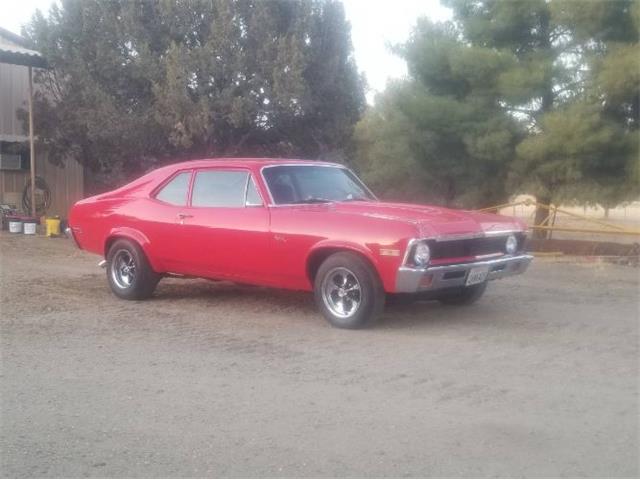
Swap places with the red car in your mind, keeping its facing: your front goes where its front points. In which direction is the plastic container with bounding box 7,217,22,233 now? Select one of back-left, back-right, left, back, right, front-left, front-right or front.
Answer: back

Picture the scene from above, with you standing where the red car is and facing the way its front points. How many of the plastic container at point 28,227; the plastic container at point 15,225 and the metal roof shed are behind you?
3

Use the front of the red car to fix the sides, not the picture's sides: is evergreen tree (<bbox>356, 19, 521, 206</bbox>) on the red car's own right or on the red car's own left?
on the red car's own left

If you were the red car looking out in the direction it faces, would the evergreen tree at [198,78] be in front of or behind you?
behind

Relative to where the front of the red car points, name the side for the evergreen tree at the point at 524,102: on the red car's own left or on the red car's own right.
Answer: on the red car's own left

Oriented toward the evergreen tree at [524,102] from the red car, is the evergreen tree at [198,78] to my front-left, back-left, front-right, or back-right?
front-left
